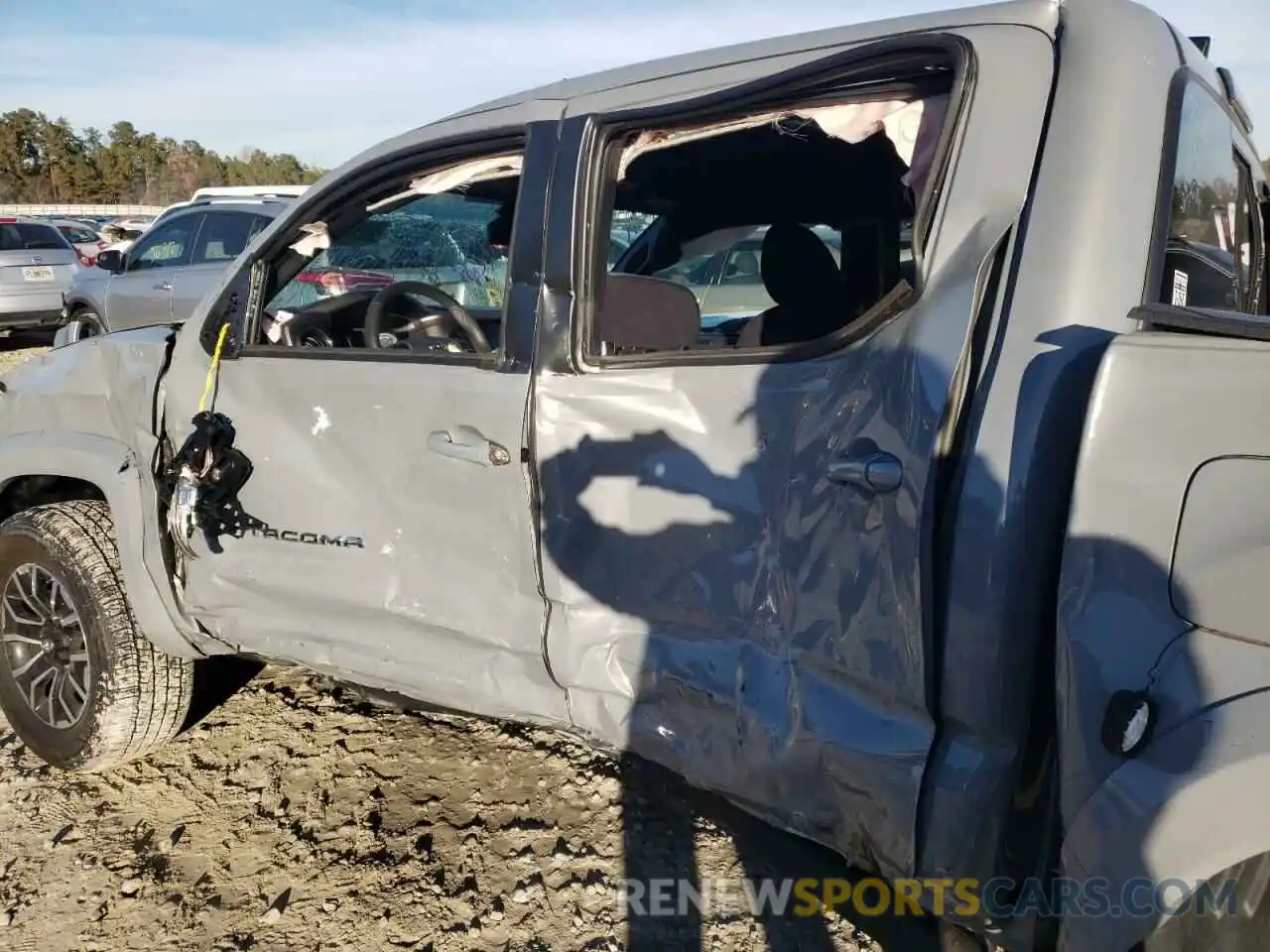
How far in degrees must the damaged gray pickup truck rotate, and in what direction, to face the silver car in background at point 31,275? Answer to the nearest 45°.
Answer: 0° — it already faces it

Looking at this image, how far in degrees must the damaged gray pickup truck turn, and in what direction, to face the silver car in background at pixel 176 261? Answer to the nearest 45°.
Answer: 0° — it already faces it

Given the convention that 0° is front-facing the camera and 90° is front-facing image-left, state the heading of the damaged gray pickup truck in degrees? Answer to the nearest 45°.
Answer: approximately 135°
